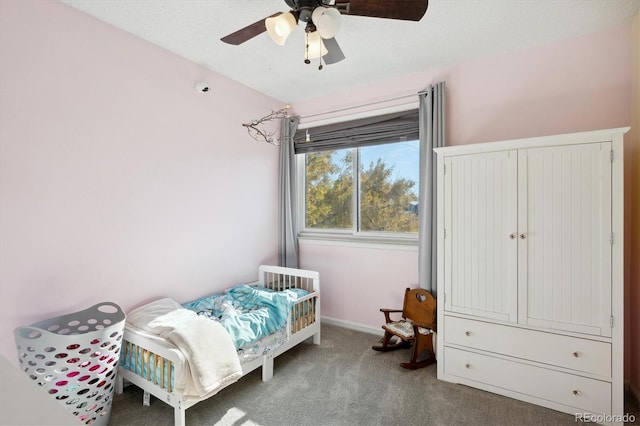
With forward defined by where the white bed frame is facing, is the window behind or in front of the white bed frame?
behind

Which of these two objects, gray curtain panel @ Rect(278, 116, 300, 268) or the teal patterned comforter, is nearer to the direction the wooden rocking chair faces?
the teal patterned comforter

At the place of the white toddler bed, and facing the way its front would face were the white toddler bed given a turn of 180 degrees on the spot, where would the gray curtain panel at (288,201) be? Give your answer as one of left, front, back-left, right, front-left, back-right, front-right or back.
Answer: front

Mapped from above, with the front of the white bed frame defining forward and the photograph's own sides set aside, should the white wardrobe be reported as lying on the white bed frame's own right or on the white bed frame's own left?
on the white bed frame's own left

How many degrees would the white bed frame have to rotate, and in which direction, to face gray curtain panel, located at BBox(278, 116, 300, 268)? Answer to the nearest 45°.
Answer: approximately 180°

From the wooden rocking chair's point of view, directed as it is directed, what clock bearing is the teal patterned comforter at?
The teal patterned comforter is roughly at 1 o'clock from the wooden rocking chair.

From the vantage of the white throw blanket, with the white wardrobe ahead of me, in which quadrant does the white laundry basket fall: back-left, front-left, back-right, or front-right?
back-right

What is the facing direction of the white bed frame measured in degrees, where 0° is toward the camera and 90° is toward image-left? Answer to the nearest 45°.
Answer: approximately 45°

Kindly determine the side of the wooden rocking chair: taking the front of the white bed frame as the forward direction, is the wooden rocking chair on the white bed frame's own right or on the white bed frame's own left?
on the white bed frame's own left
